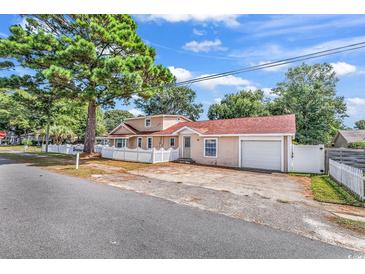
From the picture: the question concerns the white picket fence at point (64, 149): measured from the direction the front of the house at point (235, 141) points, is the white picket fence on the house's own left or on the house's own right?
on the house's own right

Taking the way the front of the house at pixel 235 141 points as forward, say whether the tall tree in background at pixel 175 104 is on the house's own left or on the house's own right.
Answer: on the house's own right

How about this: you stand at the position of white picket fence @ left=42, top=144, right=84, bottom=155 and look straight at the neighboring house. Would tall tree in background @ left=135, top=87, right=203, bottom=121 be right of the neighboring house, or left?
left

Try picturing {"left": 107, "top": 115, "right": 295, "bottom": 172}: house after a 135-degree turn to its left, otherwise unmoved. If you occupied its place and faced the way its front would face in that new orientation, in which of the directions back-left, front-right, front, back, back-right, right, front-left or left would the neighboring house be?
front-left

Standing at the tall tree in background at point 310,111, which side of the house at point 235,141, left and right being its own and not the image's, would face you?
back

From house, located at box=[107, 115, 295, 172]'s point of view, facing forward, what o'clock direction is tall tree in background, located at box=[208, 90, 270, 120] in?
The tall tree in background is roughly at 5 o'clock from the house.

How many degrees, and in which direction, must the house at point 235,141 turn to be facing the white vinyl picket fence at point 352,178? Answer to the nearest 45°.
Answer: approximately 45° to its left

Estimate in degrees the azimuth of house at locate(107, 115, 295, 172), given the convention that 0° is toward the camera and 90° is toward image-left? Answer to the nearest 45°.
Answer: approximately 45°

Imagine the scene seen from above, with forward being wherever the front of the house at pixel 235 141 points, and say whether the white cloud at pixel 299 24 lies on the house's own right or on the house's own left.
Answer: on the house's own left

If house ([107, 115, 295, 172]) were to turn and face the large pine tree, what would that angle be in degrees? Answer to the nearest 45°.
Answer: approximately 45° to its right
